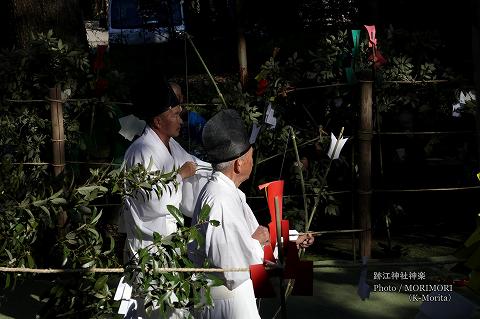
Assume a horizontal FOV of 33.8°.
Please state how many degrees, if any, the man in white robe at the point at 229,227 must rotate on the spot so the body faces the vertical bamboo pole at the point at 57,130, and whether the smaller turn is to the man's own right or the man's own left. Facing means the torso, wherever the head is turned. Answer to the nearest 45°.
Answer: approximately 135° to the man's own left

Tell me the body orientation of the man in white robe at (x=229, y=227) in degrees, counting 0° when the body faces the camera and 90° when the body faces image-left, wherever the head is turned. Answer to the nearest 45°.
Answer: approximately 270°

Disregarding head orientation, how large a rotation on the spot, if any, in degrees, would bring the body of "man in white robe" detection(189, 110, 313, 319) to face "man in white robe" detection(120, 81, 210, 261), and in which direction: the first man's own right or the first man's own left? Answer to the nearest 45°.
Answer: approximately 90° to the first man's own left

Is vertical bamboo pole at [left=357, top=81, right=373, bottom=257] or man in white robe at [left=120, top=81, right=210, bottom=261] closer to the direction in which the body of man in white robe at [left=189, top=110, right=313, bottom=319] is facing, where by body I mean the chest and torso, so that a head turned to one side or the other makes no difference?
the vertical bamboo pole

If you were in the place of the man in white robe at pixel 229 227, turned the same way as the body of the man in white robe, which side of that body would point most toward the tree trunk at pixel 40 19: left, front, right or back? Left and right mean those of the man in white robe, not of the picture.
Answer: left

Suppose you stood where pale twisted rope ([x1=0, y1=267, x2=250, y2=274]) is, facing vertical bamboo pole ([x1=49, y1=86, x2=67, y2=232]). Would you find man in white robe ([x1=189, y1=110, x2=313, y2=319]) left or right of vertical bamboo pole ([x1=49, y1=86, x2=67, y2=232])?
right

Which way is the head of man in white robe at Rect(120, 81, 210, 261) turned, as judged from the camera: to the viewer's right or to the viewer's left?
to the viewer's right
